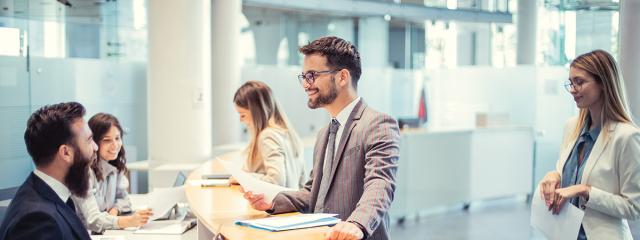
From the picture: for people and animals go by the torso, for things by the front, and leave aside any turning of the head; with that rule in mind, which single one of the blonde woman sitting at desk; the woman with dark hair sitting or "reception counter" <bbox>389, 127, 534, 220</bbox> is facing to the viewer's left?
the blonde woman sitting at desk

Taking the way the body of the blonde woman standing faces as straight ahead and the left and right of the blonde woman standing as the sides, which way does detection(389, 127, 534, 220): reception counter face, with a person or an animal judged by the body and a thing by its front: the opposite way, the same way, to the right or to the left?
to the left

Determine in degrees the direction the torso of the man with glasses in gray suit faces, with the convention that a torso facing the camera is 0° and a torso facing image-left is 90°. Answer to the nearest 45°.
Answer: approximately 45°

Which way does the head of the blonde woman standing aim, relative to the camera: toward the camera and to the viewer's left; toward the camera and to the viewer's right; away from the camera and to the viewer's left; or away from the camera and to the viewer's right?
toward the camera and to the viewer's left

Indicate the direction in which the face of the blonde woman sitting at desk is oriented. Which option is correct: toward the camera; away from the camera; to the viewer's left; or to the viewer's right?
to the viewer's left

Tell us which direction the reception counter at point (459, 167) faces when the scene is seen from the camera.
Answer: facing the viewer and to the right of the viewer

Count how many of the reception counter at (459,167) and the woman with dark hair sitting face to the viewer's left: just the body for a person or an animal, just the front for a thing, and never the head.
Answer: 0

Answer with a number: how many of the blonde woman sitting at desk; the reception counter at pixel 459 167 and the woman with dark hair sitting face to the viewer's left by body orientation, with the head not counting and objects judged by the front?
1

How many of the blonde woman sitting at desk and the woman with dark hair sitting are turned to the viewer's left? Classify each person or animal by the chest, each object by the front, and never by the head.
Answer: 1

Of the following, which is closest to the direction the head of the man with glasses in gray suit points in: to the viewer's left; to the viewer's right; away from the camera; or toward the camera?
to the viewer's left

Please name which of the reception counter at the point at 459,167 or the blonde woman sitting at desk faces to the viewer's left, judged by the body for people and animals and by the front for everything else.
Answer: the blonde woman sitting at desk

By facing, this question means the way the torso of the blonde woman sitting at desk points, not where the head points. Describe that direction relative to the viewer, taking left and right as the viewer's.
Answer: facing to the left of the viewer
